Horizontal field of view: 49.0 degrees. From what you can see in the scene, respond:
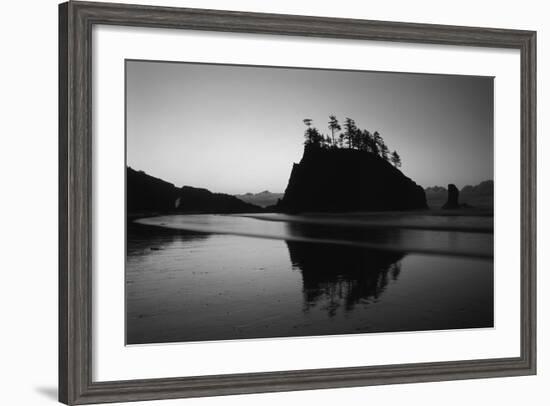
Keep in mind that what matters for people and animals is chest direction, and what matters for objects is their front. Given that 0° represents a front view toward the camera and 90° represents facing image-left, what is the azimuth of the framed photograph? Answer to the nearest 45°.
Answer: approximately 315°
